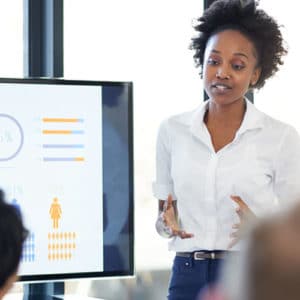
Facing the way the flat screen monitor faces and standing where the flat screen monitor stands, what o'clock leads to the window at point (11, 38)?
The window is roughly at 5 o'clock from the flat screen monitor.

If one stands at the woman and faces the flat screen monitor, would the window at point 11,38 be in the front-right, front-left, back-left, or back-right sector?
front-right

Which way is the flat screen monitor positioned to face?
toward the camera

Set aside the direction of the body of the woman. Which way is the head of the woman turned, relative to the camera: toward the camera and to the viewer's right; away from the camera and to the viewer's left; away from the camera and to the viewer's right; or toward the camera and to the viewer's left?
toward the camera and to the viewer's left

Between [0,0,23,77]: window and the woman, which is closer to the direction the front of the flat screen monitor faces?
the woman

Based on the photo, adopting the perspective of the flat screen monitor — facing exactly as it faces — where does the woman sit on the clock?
The woman is roughly at 10 o'clock from the flat screen monitor.
